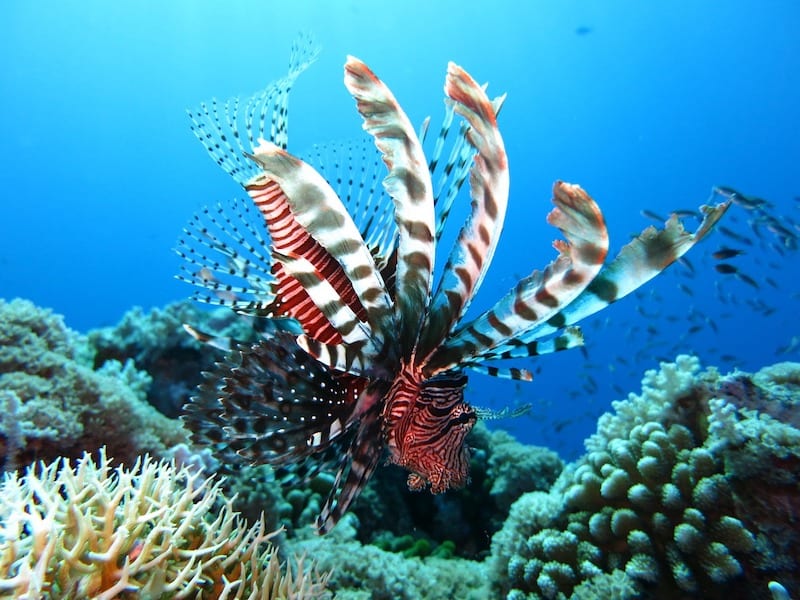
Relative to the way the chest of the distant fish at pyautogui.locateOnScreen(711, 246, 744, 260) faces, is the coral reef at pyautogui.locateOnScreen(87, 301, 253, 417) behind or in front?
in front

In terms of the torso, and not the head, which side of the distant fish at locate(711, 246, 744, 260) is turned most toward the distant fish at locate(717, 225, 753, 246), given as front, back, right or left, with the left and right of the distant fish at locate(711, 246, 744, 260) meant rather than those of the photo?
right

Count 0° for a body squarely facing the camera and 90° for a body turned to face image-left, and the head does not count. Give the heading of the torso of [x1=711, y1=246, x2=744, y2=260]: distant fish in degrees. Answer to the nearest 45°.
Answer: approximately 90°

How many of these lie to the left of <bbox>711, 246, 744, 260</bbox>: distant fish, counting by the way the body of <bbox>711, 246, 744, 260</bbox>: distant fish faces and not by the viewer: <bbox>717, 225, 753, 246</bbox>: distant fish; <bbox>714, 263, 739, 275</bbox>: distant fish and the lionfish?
1
